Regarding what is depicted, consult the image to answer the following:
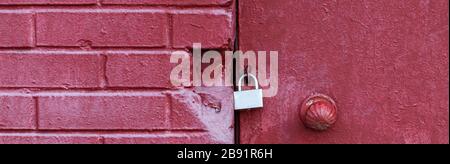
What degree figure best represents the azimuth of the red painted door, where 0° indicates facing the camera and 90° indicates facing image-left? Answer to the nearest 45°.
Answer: approximately 0°
